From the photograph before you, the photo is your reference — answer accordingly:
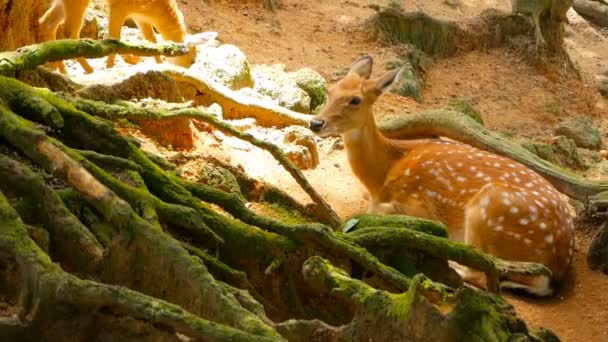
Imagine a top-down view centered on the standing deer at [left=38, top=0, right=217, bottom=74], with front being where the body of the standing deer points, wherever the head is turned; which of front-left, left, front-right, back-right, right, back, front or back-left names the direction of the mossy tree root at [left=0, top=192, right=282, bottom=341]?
right

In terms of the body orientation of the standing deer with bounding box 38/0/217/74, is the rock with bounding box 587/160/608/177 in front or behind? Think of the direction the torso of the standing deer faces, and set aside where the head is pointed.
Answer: in front

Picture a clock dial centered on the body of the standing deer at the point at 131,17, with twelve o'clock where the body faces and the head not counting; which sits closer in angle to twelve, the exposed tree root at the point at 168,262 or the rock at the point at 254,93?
the rock

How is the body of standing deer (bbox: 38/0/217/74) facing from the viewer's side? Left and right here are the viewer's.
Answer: facing to the right of the viewer

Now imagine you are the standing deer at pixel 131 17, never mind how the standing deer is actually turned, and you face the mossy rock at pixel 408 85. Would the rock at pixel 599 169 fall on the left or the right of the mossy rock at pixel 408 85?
right

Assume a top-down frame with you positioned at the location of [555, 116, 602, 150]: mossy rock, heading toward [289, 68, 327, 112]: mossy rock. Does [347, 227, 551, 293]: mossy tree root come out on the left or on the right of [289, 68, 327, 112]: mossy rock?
left

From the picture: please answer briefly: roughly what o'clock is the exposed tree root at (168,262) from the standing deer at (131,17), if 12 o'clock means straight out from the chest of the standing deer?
The exposed tree root is roughly at 3 o'clock from the standing deer.

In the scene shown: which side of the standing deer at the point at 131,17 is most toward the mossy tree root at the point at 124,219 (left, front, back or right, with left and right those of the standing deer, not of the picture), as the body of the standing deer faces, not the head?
right
